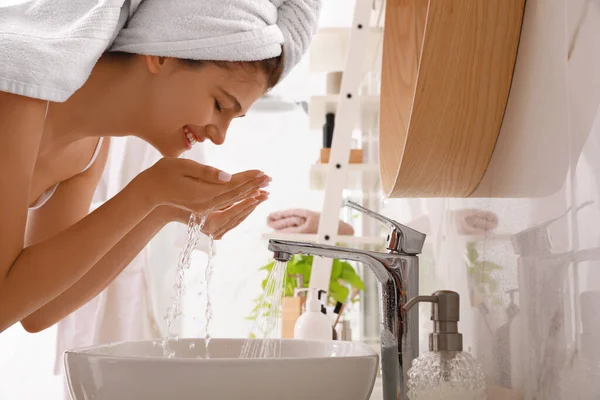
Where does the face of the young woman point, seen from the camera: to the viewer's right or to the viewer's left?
to the viewer's right

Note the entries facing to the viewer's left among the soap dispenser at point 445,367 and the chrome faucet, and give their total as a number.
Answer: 2

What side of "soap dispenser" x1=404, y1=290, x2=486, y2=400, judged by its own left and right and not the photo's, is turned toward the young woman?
front

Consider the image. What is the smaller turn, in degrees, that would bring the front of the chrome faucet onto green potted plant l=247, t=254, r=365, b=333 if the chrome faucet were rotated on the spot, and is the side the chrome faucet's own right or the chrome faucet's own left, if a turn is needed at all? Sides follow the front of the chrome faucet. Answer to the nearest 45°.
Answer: approximately 90° to the chrome faucet's own right

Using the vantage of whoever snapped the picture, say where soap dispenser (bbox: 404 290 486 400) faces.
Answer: facing to the left of the viewer

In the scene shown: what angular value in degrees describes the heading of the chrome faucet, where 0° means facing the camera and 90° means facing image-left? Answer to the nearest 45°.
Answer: approximately 90°

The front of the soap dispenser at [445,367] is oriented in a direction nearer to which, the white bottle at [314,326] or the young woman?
the young woman
